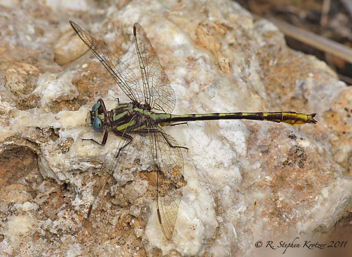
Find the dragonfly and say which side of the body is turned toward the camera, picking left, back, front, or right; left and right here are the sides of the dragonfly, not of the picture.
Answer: left
